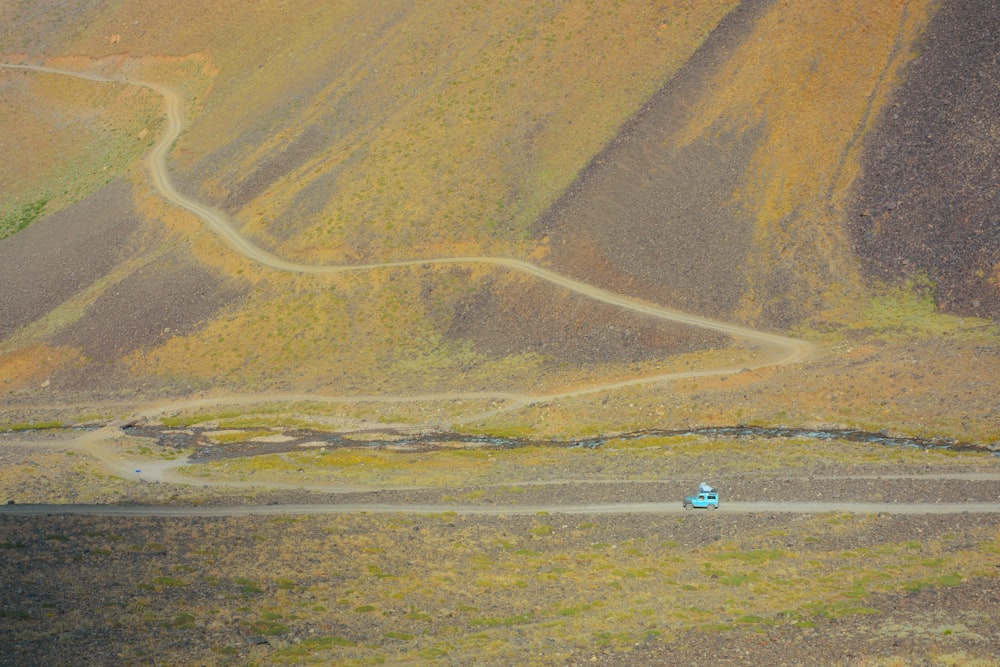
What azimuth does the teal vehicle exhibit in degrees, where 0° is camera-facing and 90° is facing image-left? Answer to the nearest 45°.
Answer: approximately 90°
